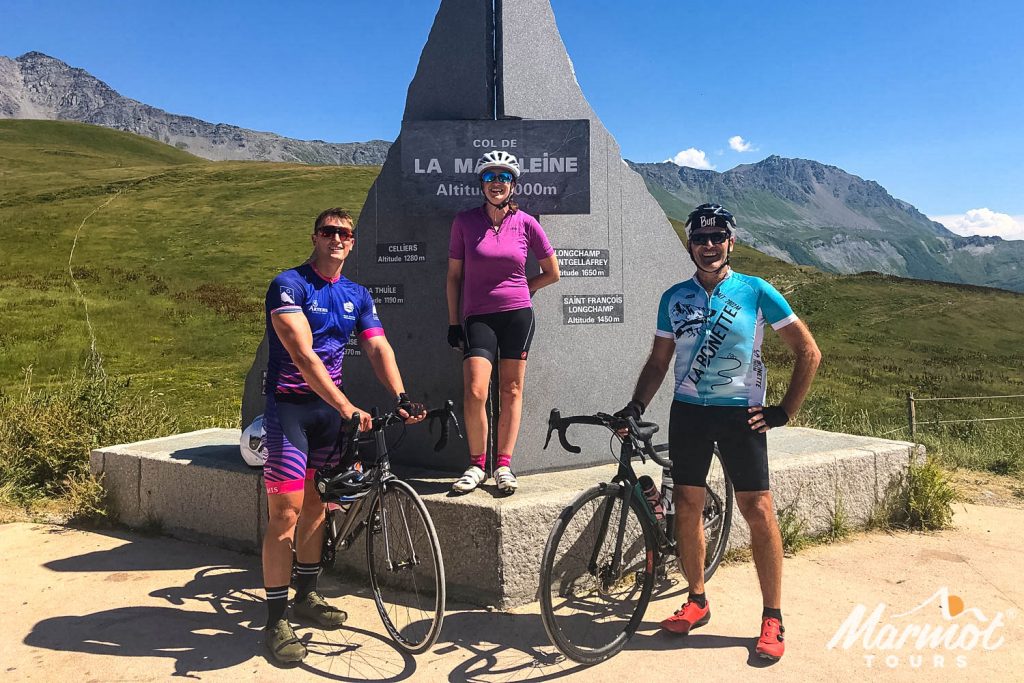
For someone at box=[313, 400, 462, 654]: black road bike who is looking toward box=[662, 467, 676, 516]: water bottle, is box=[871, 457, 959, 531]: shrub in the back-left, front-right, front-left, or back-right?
front-left

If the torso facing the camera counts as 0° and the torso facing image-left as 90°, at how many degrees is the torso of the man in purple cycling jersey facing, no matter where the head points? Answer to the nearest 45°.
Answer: approximately 315°

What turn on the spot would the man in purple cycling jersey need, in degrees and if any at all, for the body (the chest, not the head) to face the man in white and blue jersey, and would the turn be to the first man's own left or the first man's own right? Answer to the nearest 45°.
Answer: approximately 45° to the first man's own left

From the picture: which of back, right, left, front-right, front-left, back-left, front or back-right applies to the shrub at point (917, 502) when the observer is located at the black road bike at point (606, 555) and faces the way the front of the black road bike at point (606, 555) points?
back

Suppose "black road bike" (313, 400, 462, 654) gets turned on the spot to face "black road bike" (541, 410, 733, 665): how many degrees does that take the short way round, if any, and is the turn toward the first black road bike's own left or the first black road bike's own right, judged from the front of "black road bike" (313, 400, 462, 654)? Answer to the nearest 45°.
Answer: approximately 45° to the first black road bike's own left

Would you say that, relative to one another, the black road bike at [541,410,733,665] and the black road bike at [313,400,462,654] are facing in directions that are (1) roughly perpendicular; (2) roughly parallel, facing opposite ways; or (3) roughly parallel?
roughly perpendicular

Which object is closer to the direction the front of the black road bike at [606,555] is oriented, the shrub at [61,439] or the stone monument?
the shrub

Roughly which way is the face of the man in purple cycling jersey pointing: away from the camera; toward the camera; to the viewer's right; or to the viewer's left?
toward the camera

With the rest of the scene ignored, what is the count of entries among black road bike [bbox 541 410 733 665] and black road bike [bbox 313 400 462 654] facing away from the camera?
0

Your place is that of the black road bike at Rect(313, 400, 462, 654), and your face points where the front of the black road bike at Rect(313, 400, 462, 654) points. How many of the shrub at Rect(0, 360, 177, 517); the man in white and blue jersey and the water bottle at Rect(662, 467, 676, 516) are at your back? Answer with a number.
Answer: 1

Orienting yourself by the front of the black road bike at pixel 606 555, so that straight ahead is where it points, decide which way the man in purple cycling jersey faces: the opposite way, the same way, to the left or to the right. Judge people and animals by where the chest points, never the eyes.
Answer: to the left

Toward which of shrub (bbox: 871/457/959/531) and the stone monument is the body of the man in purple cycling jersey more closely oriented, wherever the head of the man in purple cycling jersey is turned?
the shrub

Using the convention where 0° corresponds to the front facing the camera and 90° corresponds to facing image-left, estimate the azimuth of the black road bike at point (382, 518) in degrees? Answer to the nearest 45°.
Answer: approximately 315°

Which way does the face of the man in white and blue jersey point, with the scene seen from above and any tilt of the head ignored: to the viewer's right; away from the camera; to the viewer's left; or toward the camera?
toward the camera

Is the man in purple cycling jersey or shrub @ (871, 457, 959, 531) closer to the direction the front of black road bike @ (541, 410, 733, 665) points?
the man in purple cycling jersey

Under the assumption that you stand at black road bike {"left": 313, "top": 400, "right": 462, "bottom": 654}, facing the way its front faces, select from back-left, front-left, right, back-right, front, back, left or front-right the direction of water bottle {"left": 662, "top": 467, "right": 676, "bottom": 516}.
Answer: front-left

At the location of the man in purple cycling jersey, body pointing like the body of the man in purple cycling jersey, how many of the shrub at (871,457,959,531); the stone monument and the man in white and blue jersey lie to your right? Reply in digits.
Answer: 0
